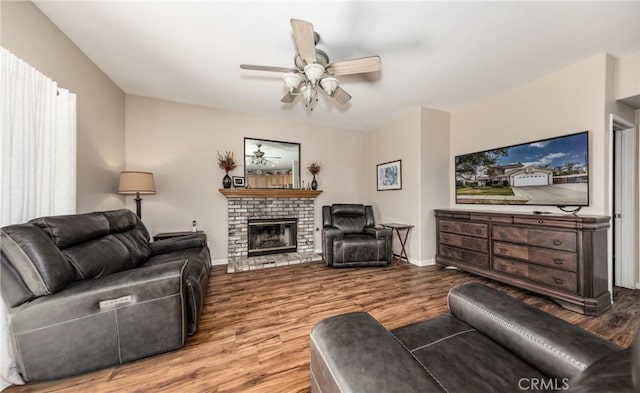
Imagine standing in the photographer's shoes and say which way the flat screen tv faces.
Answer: facing the viewer and to the left of the viewer

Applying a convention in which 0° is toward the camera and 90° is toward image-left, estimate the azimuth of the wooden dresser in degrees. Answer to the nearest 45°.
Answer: approximately 45°

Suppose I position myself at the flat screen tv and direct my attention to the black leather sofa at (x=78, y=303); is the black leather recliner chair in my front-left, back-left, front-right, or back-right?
front-right

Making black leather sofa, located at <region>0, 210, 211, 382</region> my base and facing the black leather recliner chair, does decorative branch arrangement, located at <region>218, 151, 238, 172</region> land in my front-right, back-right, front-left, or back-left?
front-left

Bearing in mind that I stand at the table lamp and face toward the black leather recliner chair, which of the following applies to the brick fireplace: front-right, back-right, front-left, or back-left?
front-left

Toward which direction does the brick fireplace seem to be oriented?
toward the camera

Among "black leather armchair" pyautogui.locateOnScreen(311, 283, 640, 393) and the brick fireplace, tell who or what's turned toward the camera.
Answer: the brick fireplace

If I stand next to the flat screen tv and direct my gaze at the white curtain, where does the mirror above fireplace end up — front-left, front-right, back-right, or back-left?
front-right

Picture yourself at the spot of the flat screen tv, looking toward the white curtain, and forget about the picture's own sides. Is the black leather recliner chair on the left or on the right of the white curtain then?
right

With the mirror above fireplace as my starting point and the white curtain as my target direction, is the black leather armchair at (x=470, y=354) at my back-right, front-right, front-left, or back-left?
front-left

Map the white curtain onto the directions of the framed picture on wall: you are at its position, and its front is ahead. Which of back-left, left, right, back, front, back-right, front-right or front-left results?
front

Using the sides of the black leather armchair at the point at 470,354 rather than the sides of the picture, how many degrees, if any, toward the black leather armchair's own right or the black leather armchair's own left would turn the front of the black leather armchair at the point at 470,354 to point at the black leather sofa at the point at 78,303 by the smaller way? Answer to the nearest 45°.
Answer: approximately 45° to the black leather armchair's own left
